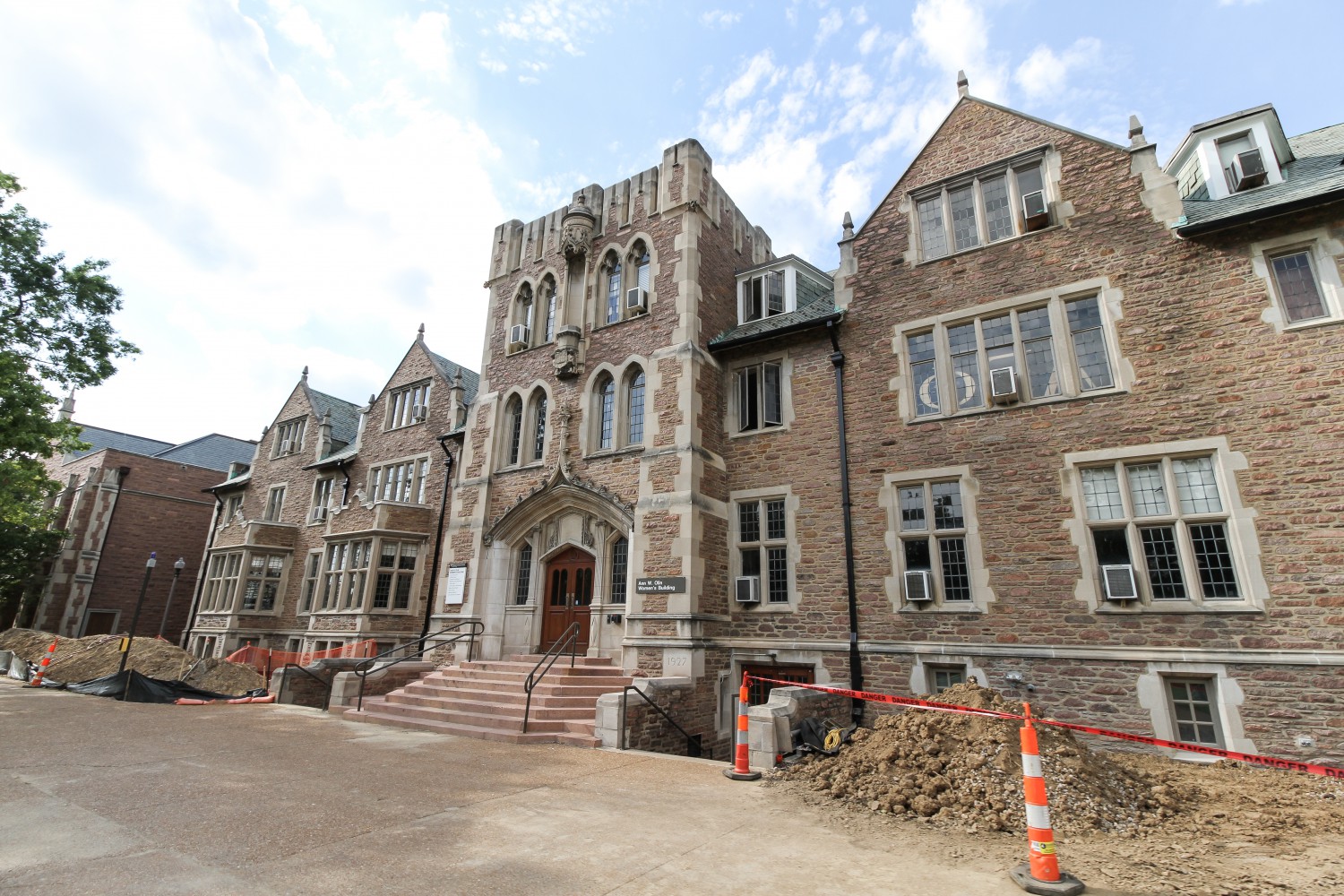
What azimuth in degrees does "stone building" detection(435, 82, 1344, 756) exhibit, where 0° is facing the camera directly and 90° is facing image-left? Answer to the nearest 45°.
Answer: approximately 45°

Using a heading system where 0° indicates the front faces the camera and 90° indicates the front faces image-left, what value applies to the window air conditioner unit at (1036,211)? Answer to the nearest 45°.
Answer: approximately 0°

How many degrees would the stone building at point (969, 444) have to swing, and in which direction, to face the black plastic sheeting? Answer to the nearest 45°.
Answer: approximately 45° to its right

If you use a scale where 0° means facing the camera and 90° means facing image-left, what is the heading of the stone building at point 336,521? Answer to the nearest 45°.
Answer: approximately 45°

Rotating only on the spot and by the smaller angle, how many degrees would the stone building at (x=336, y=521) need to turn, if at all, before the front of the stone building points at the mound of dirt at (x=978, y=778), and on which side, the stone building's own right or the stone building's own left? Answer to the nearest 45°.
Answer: approximately 45° to the stone building's own left

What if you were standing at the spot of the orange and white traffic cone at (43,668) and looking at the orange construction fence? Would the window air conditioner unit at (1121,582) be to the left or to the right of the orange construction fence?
right
